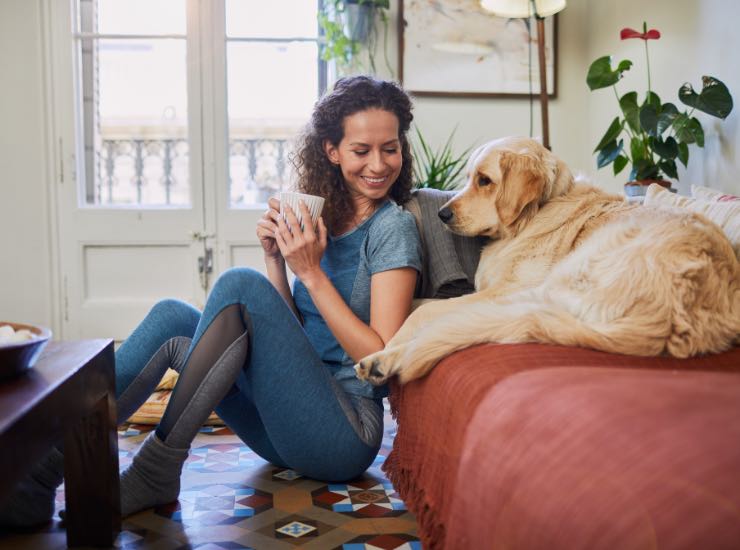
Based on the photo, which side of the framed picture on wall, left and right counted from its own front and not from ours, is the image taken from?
front

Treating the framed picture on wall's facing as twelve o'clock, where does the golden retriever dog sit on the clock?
The golden retriever dog is roughly at 12 o'clock from the framed picture on wall.

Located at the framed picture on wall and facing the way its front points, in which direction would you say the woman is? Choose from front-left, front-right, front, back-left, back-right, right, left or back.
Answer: front

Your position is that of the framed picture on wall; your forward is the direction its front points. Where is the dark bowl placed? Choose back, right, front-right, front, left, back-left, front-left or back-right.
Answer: front

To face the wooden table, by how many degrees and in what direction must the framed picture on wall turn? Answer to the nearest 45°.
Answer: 0° — it already faces it

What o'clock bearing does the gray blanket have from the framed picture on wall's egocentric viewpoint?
The gray blanket is roughly at 12 o'clock from the framed picture on wall.

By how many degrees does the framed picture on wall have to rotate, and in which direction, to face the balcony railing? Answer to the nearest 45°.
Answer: approximately 90° to its right
